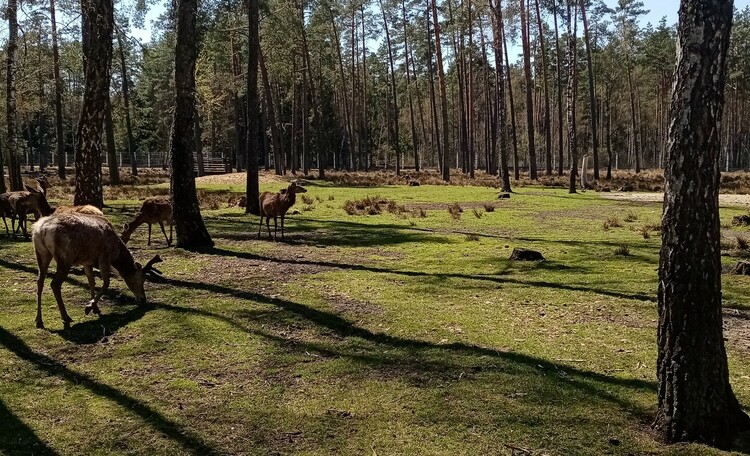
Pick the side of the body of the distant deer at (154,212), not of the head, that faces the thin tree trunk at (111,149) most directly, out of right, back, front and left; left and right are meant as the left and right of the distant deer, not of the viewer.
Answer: right

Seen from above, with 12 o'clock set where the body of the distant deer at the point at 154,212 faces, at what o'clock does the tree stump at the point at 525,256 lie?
The tree stump is roughly at 7 o'clock from the distant deer.

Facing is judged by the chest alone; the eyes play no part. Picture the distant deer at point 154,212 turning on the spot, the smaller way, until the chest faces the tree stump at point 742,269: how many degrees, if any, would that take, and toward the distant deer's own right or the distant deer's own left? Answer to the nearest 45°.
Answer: approximately 135° to the distant deer's own left

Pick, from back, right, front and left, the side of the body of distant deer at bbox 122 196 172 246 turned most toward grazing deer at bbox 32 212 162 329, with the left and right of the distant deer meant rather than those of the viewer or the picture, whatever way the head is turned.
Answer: left

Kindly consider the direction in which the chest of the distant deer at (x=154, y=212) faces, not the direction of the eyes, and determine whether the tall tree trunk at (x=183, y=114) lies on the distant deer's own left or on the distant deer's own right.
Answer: on the distant deer's own left

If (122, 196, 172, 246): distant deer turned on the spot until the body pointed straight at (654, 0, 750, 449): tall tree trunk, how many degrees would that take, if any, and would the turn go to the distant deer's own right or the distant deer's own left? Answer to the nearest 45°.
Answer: approximately 90° to the distant deer's own left

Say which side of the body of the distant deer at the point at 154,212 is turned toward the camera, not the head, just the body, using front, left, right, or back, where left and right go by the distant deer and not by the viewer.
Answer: left

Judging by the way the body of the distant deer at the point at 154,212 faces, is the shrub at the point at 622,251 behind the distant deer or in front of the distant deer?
behind
